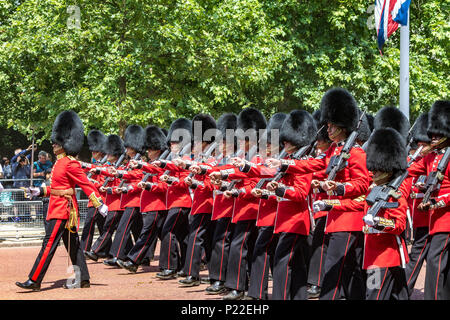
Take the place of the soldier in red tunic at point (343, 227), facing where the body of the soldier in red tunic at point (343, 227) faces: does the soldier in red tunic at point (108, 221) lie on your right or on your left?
on your right

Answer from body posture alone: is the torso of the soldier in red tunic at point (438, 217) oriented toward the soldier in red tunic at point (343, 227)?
yes

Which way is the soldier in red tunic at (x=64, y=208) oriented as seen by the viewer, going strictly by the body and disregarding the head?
to the viewer's left

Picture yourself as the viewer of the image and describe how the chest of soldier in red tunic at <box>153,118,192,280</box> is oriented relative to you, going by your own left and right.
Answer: facing to the left of the viewer

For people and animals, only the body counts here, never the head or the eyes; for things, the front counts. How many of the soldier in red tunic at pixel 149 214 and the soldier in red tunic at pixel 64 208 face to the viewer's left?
2

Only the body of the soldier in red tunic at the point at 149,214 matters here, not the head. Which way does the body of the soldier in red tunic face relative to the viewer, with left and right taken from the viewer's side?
facing to the left of the viewer

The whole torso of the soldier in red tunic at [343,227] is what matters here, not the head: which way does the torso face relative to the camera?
to the viewer's left

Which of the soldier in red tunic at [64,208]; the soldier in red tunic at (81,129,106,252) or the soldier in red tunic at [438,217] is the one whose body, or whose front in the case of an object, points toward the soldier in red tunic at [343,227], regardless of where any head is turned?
the soldier in red tunic at [438,217]

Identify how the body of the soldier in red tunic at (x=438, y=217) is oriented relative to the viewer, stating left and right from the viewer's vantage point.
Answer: facing to the left of the viewer

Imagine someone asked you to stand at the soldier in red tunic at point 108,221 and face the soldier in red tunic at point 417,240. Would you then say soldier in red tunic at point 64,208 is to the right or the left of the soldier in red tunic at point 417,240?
right

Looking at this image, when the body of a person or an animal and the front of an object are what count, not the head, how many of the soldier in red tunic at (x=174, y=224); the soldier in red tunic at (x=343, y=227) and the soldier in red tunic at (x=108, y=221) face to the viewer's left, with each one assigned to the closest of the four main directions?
3

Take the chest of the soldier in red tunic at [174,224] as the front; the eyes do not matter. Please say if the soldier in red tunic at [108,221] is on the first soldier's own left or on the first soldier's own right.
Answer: on the first soldier's own right

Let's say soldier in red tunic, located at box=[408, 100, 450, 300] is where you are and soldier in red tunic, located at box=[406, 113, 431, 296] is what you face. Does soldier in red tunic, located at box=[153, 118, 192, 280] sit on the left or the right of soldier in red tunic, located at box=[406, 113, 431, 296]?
left

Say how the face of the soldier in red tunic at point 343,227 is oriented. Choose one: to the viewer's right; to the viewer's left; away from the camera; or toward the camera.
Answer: to the viewer's left

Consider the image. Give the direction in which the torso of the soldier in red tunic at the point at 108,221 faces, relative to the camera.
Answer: to the viewer's left
